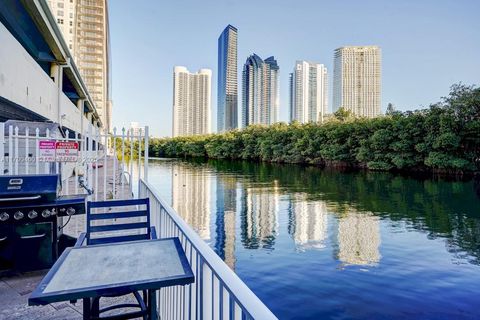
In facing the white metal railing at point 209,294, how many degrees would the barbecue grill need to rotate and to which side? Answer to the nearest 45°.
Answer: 0° — it already faces it
